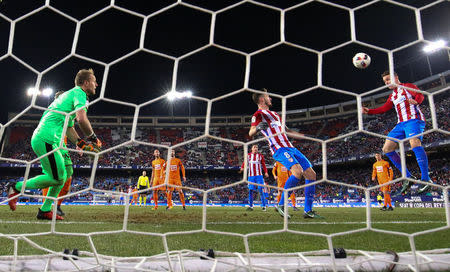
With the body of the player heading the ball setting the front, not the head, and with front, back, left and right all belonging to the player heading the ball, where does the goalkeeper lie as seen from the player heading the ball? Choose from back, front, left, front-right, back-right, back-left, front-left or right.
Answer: front

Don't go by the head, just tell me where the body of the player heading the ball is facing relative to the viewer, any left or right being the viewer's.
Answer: facing the viewer and to the left of the viewer

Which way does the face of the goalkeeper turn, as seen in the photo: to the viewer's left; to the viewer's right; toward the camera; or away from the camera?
to the viewer's right
